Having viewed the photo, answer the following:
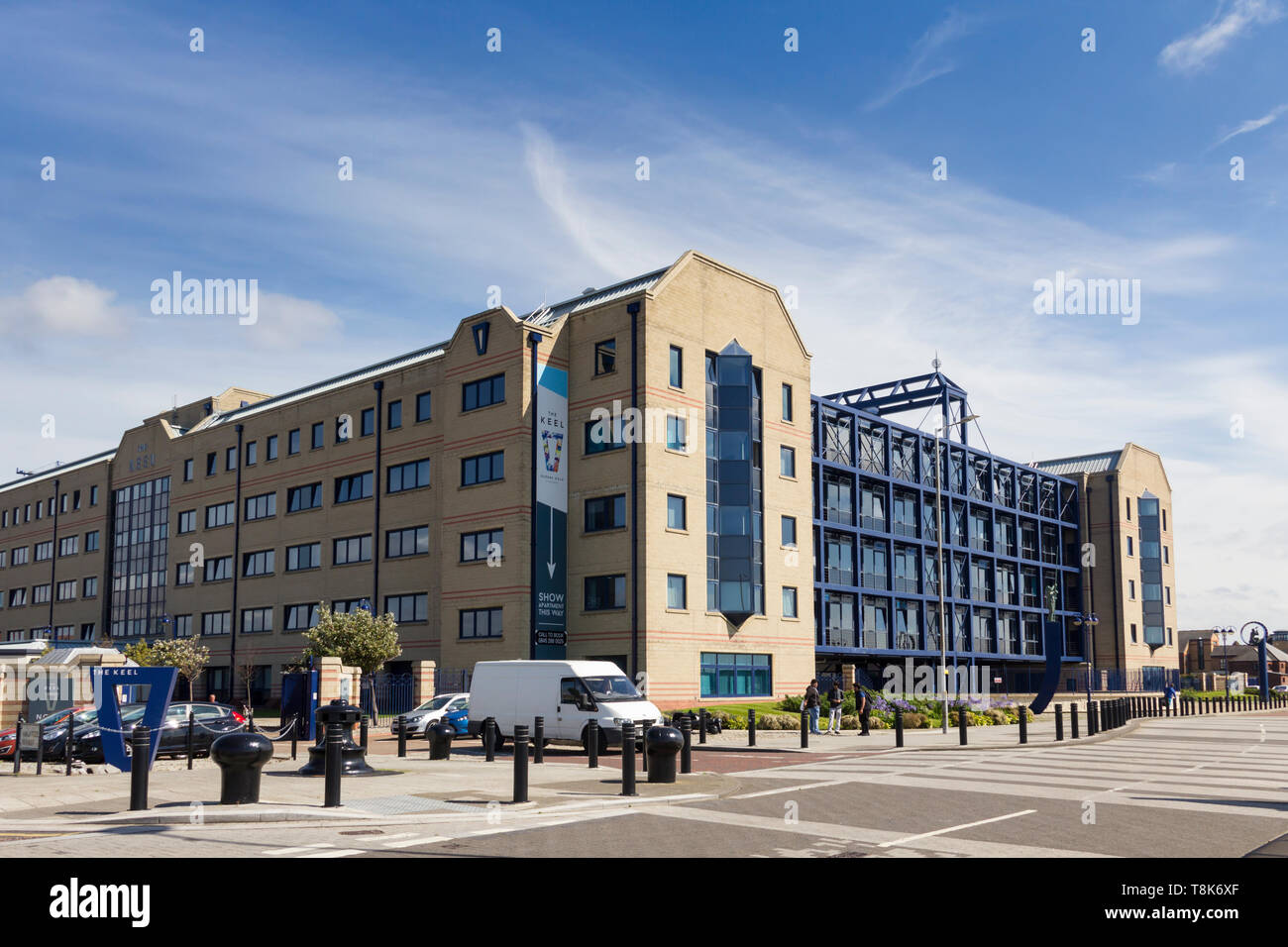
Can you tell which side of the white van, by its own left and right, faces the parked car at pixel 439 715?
back

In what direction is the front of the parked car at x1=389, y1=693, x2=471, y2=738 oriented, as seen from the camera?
facing the viewer and to the left of the viewer

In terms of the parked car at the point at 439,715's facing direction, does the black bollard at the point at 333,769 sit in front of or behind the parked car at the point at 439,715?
in front

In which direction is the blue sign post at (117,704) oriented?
toward the camera

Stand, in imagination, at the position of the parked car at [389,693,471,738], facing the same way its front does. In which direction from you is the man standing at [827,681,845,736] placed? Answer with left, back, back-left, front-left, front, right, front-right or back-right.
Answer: back-left

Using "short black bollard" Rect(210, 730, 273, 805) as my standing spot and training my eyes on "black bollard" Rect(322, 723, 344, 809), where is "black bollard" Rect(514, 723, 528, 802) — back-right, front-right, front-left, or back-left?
front-left

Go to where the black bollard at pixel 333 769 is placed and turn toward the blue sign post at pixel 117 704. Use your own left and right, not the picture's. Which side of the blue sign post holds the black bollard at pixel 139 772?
left

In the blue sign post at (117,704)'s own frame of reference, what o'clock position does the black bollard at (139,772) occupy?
The black bollard is roughly at 12 o'clock from the blue sign post.

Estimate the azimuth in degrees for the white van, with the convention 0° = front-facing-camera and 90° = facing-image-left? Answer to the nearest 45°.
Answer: approximately 315°
